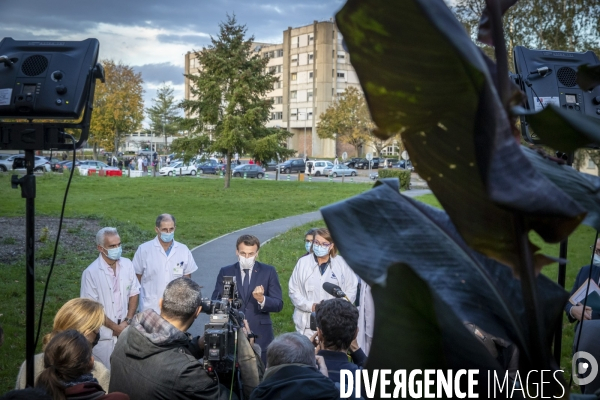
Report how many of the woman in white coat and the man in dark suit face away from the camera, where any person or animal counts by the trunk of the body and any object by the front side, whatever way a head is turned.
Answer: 0

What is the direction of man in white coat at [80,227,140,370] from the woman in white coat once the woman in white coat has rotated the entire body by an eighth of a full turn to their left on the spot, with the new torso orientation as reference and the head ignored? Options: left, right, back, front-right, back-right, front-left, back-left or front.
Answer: back-right

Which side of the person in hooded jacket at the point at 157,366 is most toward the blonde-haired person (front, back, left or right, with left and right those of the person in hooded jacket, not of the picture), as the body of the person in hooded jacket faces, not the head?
left

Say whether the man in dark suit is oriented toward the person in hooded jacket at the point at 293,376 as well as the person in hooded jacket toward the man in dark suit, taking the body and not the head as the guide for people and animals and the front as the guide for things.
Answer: yes

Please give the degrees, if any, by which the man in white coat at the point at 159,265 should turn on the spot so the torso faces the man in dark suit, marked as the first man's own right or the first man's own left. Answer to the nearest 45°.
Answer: approximately 45° to the first man's own left

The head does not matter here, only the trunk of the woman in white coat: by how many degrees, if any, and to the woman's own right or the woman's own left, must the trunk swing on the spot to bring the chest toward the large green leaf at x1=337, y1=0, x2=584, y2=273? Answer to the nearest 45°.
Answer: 0° — they already face it

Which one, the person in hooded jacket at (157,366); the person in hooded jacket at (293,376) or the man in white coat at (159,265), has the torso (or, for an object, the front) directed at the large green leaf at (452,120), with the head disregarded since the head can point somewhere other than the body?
the man in white coat

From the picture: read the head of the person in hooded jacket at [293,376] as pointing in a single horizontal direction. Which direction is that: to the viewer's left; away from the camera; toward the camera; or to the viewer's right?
away from the camera

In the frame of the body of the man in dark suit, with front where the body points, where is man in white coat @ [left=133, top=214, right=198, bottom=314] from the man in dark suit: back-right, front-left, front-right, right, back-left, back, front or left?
back-right

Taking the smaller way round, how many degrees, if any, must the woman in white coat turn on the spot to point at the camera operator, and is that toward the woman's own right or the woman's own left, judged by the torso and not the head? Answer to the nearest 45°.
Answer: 0° — they already face them

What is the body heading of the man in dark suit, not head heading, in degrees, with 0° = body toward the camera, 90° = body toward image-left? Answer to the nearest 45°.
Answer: approximately 0°

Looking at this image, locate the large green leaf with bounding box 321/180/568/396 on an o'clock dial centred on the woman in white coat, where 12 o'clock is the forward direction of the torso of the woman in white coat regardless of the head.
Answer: The large green leaf is roughly at 12 o'clock from the woman in white coat.

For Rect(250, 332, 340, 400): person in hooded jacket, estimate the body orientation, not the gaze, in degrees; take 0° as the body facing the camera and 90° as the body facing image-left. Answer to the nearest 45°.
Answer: approximately 180°

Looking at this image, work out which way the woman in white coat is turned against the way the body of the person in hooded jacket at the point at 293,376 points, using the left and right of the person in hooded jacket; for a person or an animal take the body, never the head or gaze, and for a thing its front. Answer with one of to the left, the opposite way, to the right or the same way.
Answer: the opposite way

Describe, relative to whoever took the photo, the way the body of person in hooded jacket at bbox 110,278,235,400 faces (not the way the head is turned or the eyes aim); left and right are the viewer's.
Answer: facing away from the viewer and to the right of the viewer
